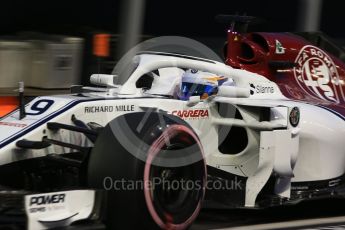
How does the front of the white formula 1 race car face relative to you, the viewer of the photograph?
facing the viewer and to the left of the viewer
